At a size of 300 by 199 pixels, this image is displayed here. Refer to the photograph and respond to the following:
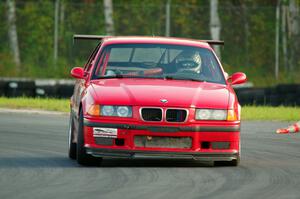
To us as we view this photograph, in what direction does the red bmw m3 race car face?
facing the viewer
